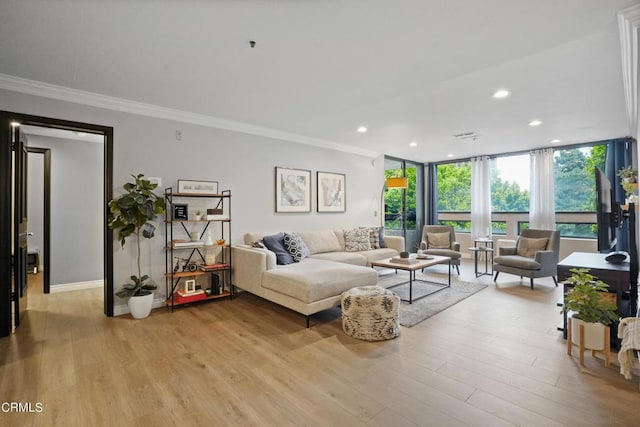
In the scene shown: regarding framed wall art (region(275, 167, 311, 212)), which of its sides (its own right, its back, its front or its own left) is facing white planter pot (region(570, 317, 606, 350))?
front

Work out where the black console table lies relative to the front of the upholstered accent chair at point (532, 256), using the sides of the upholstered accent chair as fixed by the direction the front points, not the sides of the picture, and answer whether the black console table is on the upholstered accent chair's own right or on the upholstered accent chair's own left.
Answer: on the upholstered accent chair's own left

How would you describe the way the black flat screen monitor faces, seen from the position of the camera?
facing to the left of the viewer

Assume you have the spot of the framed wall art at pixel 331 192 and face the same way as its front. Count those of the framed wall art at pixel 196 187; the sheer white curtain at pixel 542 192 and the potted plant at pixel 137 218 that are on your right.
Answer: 2

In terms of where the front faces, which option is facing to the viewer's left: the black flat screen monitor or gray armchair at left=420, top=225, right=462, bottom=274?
the black flat screen monitor

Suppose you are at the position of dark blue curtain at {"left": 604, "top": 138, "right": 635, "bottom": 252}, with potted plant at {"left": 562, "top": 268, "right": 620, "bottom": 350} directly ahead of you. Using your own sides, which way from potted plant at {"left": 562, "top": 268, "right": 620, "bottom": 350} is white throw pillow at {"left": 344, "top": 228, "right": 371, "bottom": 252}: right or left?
right

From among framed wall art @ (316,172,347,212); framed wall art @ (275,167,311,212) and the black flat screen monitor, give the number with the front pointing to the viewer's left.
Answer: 1

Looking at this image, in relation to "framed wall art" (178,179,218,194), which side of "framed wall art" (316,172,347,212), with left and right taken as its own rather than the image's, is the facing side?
right

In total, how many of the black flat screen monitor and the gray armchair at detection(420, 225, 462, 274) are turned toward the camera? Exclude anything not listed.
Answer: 1

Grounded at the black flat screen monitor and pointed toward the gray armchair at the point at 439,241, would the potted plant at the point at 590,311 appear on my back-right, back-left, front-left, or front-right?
back-left

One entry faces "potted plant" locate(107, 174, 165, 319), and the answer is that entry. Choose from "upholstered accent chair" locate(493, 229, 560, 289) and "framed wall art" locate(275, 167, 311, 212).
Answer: the upholstered accent chair

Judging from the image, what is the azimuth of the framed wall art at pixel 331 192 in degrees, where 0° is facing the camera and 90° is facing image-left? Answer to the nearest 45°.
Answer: approximately 315°

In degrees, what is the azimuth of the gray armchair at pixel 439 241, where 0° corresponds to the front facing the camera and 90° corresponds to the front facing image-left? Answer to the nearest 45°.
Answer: approximately 0°

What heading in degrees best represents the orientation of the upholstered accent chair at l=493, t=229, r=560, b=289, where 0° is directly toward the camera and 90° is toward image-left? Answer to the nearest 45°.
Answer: approximately 45°

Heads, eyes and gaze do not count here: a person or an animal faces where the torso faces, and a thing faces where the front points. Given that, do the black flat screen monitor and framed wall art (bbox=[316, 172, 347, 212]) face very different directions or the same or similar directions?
very different directions
